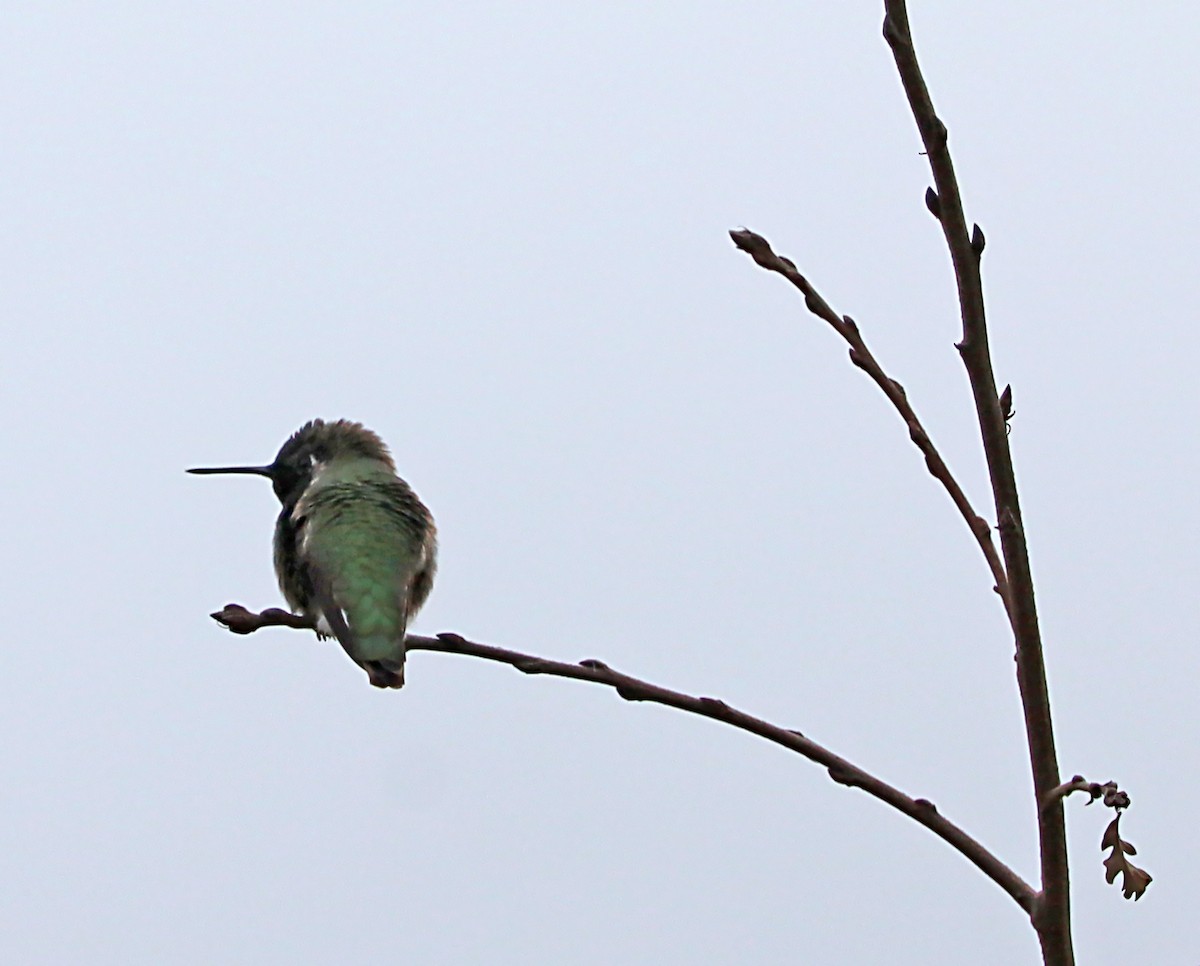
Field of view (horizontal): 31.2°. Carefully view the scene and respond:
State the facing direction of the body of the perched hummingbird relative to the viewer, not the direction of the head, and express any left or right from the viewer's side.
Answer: facing away from the viewer and to the left of the viewer
